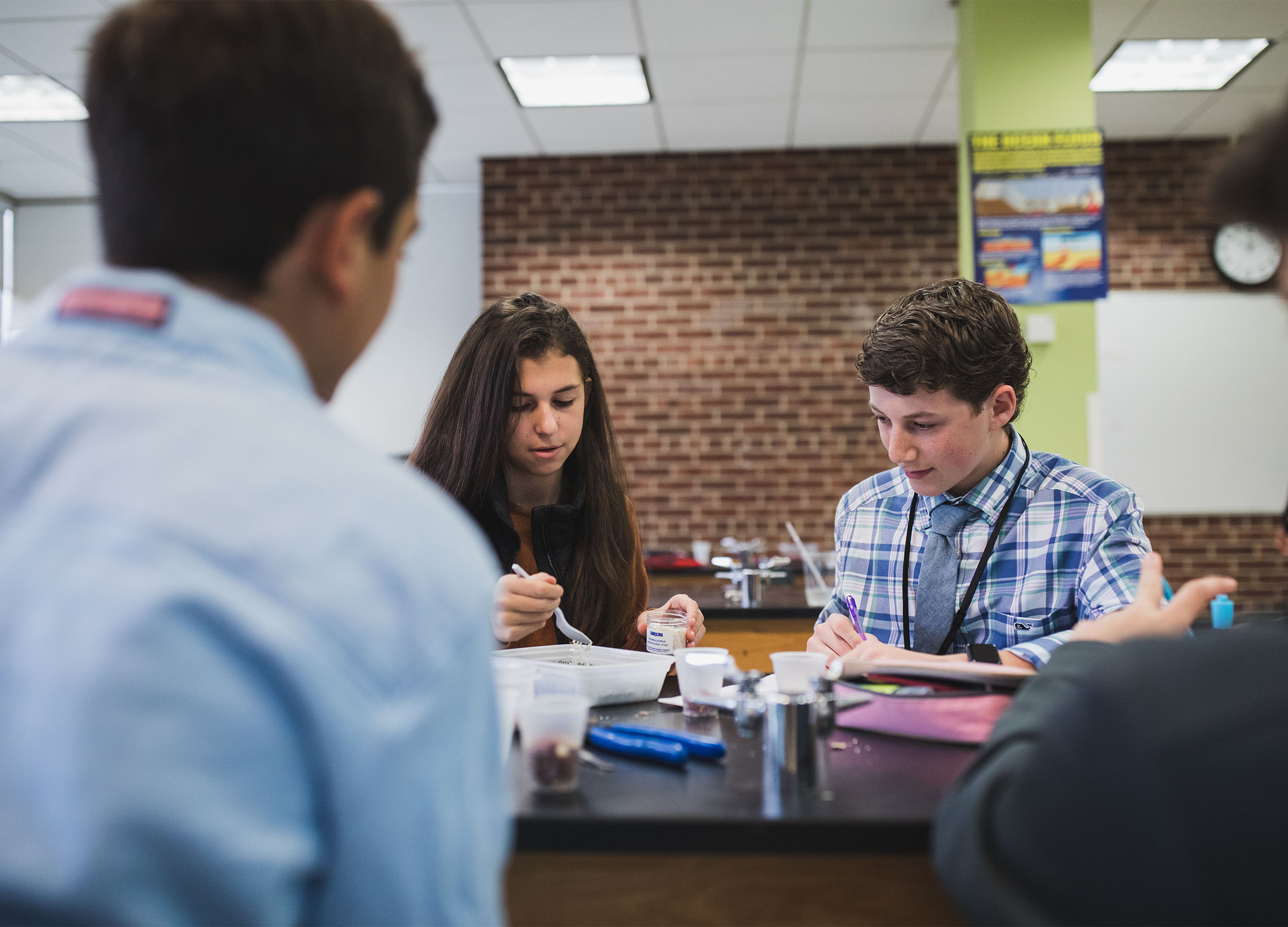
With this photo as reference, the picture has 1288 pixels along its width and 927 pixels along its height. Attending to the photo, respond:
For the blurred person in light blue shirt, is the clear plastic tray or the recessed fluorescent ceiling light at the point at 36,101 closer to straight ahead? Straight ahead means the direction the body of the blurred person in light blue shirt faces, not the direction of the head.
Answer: the clear plastic tray

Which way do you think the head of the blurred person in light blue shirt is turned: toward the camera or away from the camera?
away from the camera

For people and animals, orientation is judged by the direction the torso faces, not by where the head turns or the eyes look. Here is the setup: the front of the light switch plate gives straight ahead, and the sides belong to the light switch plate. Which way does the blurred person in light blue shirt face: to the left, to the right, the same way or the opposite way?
the opposite way

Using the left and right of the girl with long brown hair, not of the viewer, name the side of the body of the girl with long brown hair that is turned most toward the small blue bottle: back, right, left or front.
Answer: left

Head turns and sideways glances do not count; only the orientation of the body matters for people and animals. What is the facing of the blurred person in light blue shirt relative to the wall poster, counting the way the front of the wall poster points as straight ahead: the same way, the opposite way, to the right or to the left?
the opposite way

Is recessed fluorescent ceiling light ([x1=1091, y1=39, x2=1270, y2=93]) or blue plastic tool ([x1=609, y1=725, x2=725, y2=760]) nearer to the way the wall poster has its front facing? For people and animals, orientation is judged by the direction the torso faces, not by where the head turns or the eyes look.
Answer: the blue plastic tool

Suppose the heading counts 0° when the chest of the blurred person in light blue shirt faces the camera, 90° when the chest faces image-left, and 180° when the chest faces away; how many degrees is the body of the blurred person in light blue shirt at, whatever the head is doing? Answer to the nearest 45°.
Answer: approximately 225°

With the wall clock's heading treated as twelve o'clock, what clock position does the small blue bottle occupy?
The small blue bottle is roughly at 12 o'clock from the wall clock.
